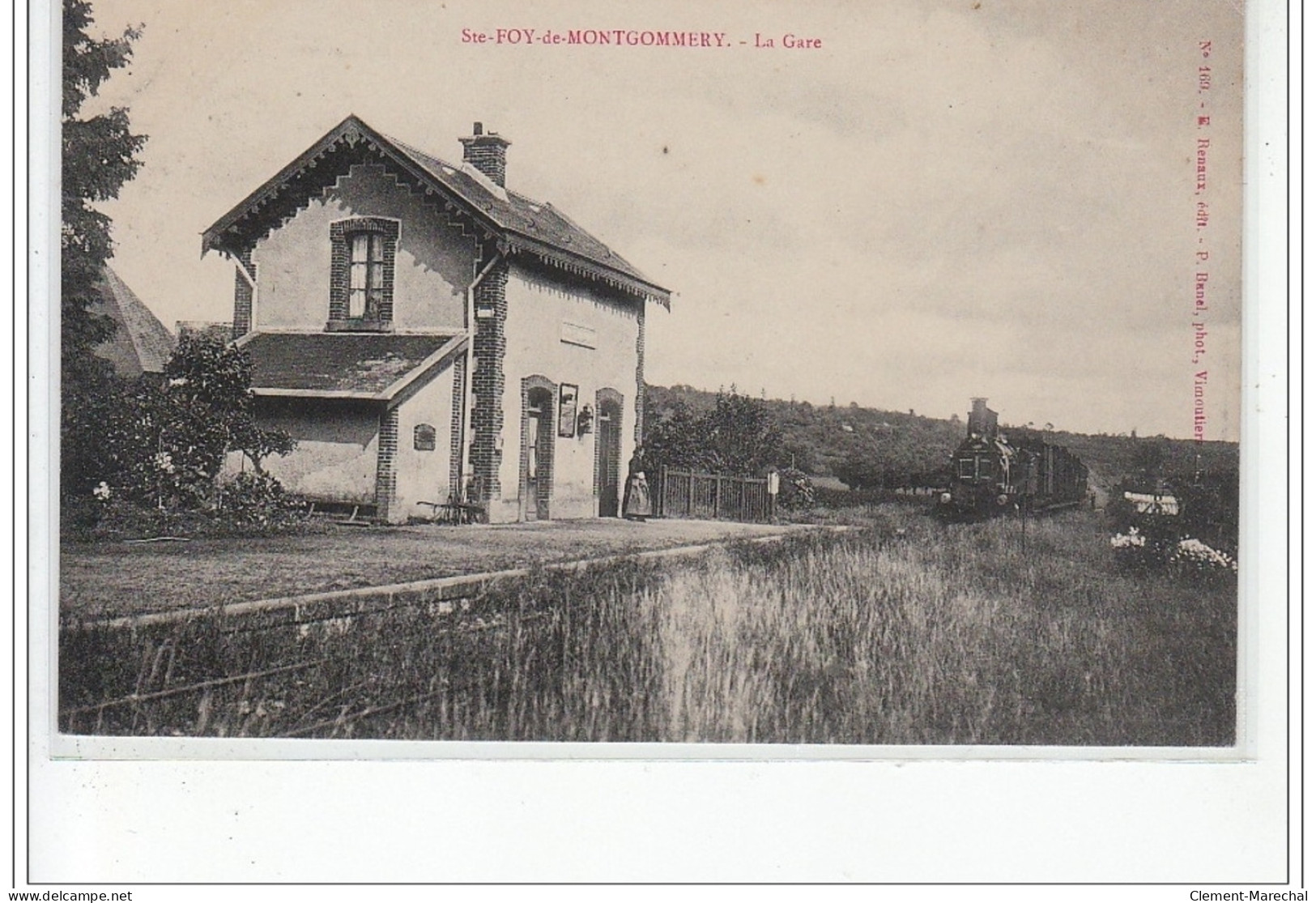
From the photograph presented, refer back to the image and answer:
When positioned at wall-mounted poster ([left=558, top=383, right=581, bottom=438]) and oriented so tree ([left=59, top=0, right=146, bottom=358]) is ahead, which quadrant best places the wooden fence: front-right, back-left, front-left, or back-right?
back-right

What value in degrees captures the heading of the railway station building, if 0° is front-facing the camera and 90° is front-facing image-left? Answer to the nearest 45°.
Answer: approximately 315°

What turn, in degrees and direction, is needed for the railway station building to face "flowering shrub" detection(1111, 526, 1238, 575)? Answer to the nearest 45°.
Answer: approximately 45° to its left

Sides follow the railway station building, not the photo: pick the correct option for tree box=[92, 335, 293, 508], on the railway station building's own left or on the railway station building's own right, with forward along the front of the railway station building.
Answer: on the railway station building's own right

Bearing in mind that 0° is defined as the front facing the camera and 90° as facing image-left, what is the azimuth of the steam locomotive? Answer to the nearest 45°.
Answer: approximately 45°
